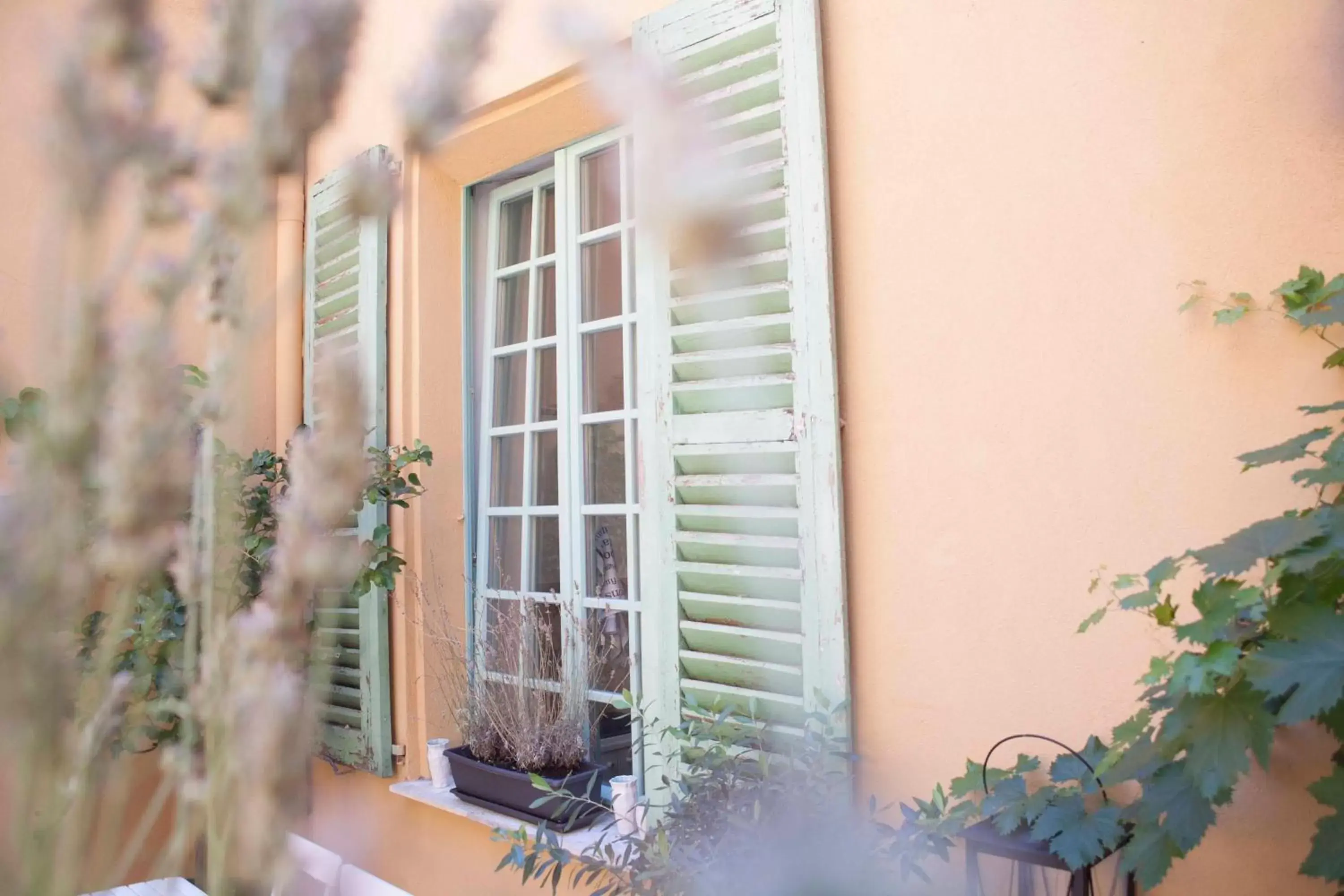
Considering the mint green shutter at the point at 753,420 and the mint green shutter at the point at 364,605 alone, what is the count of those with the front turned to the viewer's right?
0

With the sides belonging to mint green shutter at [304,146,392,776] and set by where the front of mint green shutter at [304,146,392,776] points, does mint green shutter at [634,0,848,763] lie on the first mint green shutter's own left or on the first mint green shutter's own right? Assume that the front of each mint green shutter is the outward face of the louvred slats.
on the first mint green shutter's own left

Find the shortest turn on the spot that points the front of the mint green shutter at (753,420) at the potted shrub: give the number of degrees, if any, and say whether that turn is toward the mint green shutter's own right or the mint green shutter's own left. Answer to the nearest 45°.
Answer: approximately 90° to the mint green shutter's own right

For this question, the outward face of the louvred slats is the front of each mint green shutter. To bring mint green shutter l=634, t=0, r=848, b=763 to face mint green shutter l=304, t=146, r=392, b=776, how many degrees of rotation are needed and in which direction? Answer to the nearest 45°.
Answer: approximately 90° to its right

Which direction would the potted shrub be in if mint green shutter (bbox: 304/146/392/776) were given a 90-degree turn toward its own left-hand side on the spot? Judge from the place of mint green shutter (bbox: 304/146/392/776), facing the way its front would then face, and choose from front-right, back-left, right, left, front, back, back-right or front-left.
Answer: front

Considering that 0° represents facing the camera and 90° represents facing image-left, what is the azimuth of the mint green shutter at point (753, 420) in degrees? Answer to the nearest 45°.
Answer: approximately 45°

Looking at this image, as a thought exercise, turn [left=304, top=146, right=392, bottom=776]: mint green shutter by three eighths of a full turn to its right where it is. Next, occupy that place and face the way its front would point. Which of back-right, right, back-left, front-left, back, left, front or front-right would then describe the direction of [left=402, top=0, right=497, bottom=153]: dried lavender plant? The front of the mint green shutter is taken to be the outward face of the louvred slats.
back

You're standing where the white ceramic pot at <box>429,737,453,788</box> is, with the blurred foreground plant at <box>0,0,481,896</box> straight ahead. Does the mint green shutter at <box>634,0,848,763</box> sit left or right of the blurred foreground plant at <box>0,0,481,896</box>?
left

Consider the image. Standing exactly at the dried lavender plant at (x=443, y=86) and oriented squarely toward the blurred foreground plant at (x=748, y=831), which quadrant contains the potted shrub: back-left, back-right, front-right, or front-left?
front-left

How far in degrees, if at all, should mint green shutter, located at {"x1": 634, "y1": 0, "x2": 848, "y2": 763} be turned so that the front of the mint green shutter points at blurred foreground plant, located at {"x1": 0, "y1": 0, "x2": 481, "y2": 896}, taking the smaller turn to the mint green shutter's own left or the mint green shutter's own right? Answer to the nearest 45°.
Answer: approximately 45° to the mint green shutter's own left

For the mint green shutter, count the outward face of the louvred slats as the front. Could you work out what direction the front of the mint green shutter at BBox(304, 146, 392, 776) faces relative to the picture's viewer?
facing the viewer and to the left of the viewer

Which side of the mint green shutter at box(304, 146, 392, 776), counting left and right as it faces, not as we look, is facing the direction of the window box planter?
left

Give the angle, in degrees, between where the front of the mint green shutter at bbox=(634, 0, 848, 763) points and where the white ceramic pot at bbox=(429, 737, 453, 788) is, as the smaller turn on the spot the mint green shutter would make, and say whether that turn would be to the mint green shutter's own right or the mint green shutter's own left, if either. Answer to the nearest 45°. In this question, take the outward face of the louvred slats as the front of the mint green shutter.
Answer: approximately 90° to the mint green shutter's own right

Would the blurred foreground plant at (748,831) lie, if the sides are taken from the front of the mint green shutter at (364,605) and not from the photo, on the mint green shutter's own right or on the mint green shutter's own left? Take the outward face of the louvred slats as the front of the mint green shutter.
on the mint green shutter's own left

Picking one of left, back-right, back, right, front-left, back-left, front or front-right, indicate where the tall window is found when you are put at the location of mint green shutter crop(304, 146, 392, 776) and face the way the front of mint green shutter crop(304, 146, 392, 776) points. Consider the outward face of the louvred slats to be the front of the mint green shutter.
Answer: left
